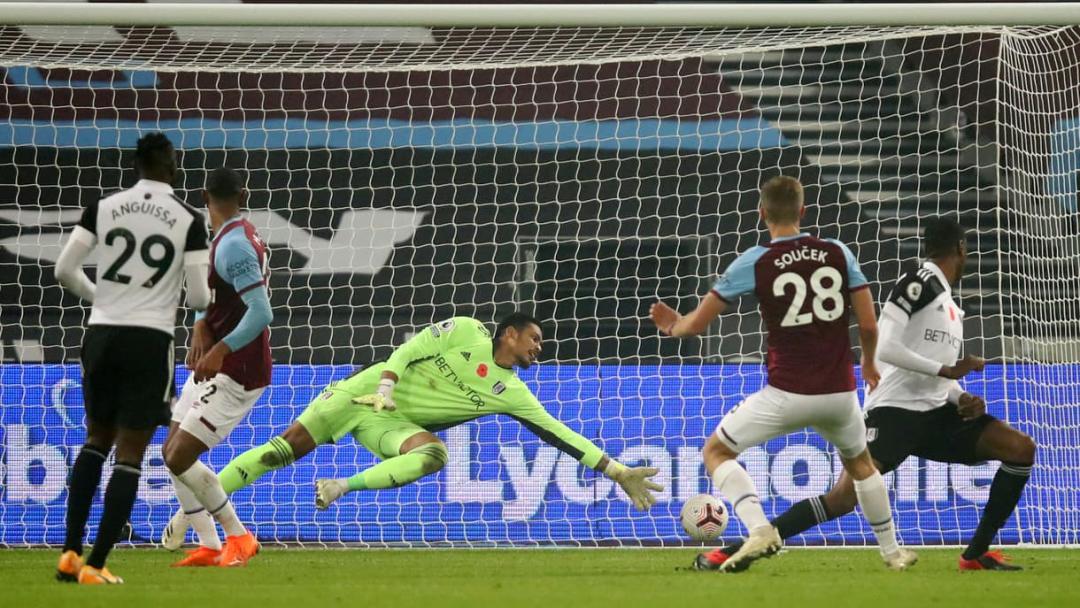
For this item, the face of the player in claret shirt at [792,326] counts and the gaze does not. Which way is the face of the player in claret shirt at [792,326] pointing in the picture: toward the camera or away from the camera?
away from the camera

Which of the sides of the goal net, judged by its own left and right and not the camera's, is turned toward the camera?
front

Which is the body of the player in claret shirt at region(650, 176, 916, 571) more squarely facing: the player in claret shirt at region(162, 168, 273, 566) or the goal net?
the goal net

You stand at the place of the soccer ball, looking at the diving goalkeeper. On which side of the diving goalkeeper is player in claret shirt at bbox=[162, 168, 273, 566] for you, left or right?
left

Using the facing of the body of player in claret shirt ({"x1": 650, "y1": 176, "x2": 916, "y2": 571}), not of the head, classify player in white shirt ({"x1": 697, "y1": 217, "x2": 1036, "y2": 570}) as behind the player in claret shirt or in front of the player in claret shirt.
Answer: in front

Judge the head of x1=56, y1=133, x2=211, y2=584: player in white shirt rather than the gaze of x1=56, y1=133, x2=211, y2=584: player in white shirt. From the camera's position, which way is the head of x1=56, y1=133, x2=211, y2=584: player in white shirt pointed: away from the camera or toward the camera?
away from the camera

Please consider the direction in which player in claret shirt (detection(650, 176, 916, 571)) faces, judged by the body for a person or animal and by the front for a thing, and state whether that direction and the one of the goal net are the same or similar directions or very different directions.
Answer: very different directions

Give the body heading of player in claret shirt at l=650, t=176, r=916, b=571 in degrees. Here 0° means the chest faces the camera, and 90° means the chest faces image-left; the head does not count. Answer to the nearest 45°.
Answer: approximately 180°
